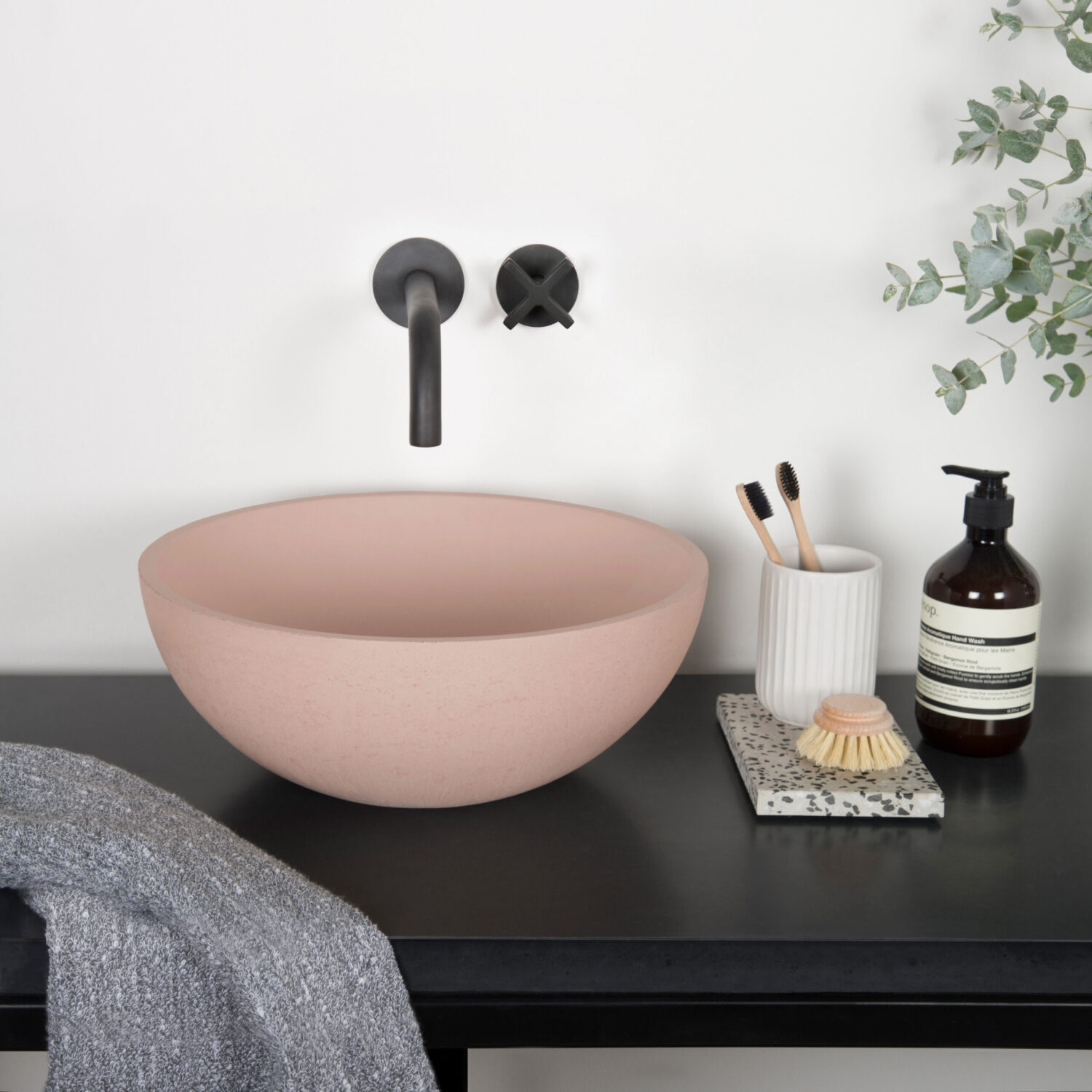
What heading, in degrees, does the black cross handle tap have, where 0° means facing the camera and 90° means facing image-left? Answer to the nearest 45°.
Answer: approximately 0°
